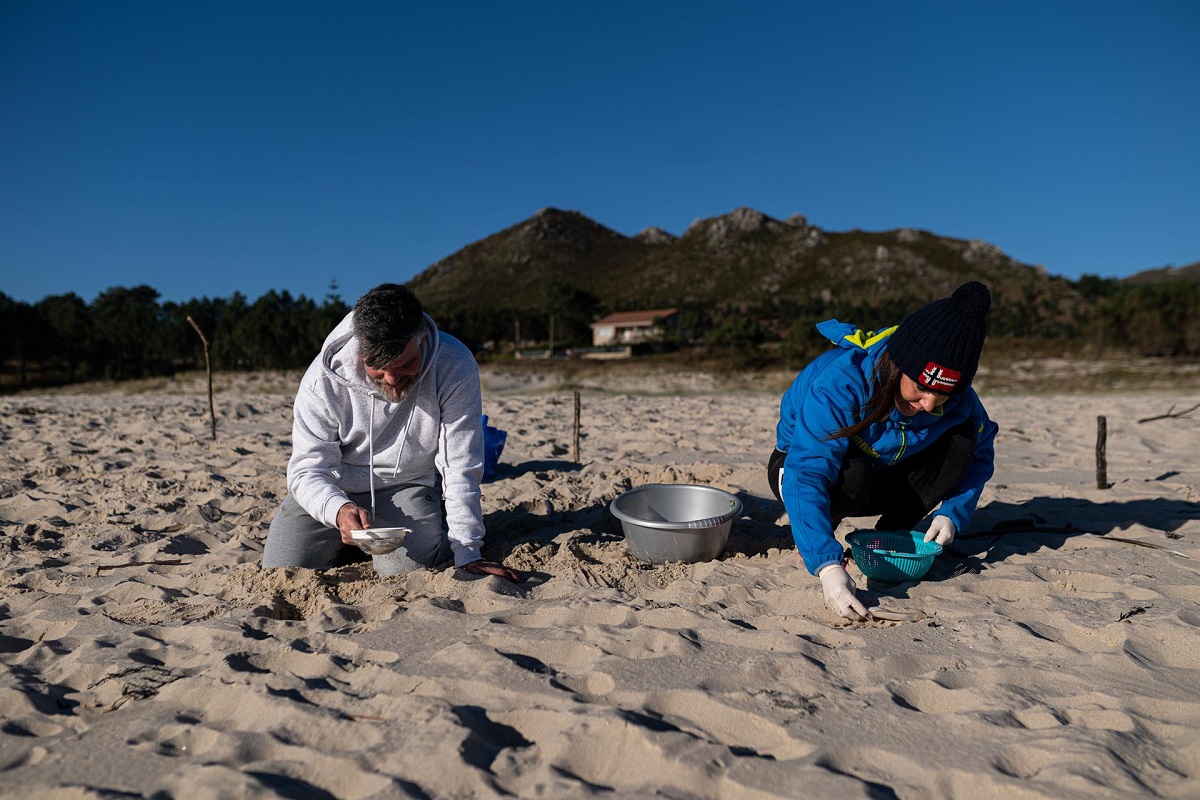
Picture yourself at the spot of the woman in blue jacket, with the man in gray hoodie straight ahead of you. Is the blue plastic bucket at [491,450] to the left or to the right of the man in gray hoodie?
right

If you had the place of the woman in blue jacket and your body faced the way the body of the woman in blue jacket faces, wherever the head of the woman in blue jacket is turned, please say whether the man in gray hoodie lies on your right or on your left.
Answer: on your right

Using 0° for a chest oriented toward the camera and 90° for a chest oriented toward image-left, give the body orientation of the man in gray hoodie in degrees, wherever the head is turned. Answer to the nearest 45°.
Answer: approximately 0°

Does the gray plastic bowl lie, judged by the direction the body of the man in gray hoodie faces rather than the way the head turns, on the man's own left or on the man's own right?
on the man's own left

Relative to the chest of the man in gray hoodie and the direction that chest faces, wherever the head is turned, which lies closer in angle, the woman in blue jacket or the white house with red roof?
the woman in blue jacket
